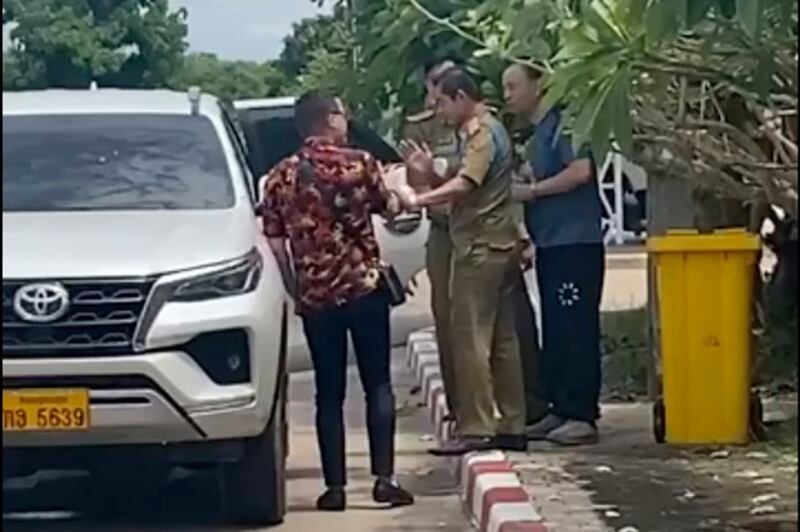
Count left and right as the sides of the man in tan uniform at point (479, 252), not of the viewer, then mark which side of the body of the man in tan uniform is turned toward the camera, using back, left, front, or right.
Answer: left

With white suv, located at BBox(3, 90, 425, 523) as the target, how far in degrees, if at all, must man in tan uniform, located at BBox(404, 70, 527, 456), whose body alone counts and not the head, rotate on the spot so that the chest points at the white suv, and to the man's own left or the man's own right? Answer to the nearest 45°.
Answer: approximately 45° to the man's own left

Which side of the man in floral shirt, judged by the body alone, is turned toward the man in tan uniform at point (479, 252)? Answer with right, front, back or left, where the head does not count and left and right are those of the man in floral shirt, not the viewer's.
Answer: front

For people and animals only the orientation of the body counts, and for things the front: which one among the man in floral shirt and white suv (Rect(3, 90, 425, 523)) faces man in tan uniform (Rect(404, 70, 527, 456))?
the man in floral shirt

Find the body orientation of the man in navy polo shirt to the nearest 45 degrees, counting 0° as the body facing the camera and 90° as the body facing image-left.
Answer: approximately 90°

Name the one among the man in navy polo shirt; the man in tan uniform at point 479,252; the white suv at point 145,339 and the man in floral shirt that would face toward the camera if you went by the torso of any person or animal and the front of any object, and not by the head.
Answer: the white suv

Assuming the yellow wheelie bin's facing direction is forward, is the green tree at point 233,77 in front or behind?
behind

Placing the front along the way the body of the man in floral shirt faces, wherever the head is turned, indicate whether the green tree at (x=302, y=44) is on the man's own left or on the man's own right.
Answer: on the man's own left

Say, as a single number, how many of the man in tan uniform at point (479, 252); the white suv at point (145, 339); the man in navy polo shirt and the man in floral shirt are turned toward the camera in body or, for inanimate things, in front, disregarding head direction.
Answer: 1

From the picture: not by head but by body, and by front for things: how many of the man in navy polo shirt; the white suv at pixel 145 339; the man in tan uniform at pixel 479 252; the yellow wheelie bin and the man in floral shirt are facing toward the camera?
2

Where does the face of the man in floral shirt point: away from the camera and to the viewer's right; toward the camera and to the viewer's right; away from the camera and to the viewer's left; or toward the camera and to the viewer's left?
away from the camera and to the viewer's right

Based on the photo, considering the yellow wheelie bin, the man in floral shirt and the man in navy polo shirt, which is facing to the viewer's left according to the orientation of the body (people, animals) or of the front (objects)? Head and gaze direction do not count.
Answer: the man in navy polo shirt

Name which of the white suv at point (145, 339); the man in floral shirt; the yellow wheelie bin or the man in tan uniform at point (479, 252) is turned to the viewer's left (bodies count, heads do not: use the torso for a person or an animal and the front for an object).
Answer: the man in tan uniform
